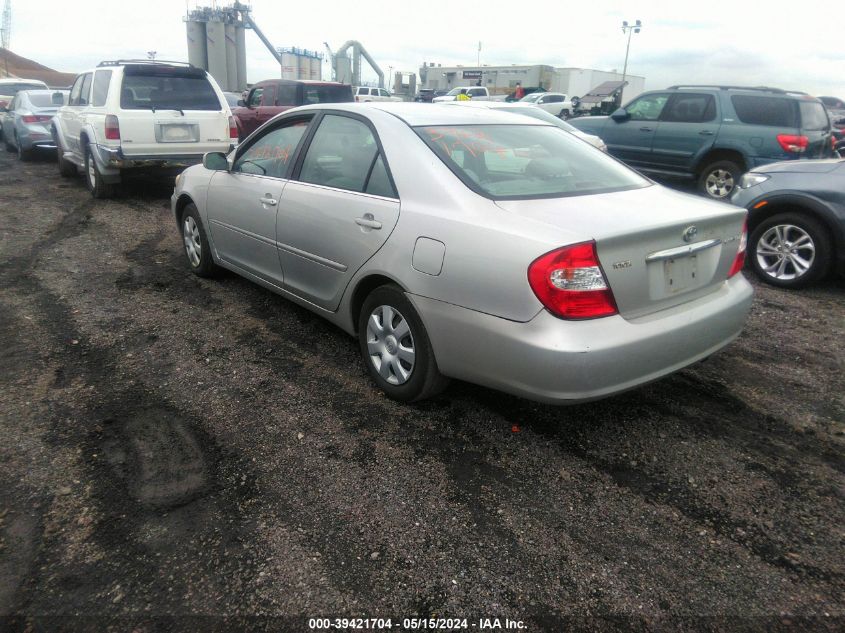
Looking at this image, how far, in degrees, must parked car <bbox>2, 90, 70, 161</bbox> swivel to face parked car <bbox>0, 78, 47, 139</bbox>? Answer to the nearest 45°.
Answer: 0° — it already faces it

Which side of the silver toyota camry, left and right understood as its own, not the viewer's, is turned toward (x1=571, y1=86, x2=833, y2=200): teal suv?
right

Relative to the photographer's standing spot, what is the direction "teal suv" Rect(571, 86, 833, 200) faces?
facing away from the viewer and to the left of the viewer

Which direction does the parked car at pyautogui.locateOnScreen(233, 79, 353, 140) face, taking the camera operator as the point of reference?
facing away from the viewer and to the left of the viewer

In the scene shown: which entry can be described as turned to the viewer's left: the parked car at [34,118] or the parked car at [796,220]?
the parked car at [796,220]

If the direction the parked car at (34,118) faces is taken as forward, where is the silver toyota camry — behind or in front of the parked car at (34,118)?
behind

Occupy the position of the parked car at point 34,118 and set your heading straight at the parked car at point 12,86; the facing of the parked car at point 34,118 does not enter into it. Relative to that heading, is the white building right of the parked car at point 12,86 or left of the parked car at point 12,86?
right

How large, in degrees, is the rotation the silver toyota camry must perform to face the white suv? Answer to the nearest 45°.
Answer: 0° — it already faces it

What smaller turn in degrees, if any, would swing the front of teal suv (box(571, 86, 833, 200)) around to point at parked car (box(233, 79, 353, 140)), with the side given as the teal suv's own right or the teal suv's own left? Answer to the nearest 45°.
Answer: approximately 45° to the teal suv's own left

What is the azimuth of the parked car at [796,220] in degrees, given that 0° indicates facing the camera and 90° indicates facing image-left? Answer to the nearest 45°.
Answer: approximately 90°

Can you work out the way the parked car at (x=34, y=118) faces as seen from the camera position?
facing away from the viewer

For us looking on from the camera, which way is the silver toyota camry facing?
facing away from the viewer and to the left of the viewer
